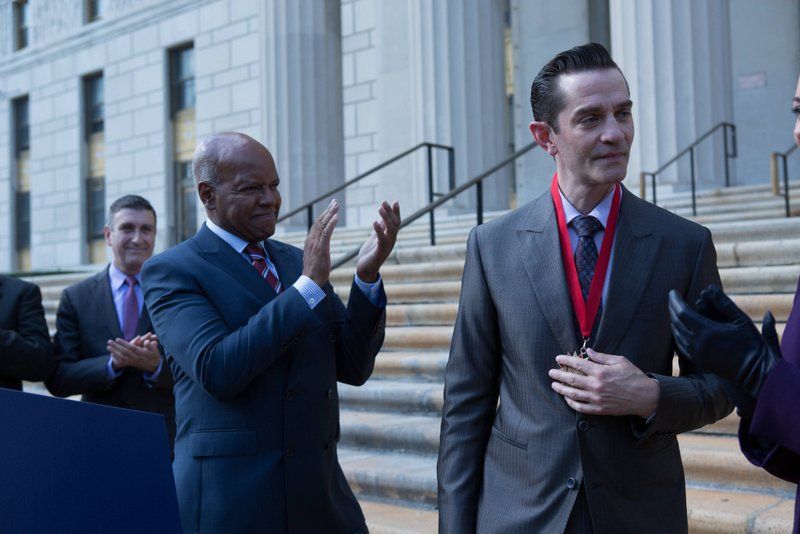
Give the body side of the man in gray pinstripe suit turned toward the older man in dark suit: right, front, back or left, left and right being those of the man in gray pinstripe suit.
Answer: right

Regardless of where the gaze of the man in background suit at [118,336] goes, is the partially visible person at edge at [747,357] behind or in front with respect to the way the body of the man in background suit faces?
in front

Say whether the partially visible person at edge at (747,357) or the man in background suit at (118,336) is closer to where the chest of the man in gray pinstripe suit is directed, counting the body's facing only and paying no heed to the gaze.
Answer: the partially visible person at edge

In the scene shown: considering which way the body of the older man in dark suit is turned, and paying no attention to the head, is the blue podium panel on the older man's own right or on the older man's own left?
on the older man's own right

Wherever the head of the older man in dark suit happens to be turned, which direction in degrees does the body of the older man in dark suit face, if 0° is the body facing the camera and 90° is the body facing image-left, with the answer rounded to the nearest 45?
approximately 315°

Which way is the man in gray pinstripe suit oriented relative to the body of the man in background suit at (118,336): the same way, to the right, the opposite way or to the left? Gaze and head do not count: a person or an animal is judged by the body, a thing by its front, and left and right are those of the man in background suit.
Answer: the same way

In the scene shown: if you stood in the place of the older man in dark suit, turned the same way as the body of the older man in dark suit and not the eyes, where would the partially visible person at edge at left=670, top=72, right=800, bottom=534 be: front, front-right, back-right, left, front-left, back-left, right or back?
front

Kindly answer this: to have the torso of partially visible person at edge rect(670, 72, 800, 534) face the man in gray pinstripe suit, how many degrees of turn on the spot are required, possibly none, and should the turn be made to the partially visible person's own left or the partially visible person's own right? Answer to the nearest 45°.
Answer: approximately 45° to the partially visible person's own right

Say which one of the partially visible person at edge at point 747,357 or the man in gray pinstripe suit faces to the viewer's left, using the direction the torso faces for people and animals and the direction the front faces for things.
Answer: the partially visible person at edge

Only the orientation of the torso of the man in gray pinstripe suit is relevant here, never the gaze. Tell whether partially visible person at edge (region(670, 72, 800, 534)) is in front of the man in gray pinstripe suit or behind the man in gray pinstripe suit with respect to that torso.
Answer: in front

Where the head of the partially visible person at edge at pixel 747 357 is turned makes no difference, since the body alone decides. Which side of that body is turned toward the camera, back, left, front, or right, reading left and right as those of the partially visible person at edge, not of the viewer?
left

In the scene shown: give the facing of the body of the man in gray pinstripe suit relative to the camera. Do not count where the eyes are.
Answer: toward the camera

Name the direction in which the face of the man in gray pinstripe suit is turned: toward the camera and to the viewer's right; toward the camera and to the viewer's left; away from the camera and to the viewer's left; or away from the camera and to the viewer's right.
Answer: toward the camera and to the viewer's right
